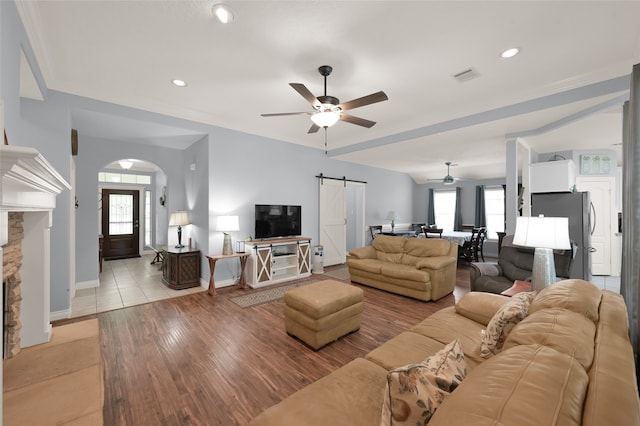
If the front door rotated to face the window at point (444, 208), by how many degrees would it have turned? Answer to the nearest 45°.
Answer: approximately 45° to its left

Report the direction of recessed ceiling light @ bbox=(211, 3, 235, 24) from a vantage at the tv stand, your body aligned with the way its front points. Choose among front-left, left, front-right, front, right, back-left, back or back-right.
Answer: front-right

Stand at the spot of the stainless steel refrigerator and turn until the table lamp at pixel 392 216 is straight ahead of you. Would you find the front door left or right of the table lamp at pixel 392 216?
left

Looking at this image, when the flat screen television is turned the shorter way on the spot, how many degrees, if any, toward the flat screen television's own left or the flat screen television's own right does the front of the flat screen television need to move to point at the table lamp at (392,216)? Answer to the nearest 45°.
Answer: approximately 90° to the flat screen television's own left

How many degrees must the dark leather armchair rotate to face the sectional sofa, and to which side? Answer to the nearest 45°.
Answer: approximately 45° to its left

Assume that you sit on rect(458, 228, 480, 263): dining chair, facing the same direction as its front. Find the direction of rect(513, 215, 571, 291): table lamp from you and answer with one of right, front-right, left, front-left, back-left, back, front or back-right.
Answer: back-left

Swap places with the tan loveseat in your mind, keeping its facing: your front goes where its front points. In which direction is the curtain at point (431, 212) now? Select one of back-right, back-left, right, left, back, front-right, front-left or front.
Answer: back-right

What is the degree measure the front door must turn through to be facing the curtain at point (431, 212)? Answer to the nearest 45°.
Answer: approximately 45° to its left

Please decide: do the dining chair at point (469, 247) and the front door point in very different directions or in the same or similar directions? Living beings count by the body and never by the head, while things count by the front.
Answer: very different directions

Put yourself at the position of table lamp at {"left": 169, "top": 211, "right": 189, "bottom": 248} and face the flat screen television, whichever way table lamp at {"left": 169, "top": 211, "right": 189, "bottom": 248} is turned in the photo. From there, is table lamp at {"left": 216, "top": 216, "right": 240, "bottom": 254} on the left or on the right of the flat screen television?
right

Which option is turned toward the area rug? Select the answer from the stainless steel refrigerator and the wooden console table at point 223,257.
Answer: the wooden console table

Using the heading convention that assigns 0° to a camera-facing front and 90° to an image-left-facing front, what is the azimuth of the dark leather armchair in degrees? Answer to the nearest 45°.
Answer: approximately 45°
